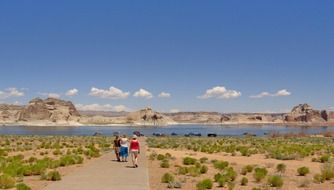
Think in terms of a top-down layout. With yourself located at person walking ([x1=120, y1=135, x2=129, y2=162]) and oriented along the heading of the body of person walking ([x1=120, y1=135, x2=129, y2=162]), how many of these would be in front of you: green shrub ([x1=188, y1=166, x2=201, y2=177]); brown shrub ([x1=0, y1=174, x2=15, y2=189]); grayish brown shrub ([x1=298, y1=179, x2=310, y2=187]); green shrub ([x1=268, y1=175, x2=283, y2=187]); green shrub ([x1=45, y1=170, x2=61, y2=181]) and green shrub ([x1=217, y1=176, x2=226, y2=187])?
0

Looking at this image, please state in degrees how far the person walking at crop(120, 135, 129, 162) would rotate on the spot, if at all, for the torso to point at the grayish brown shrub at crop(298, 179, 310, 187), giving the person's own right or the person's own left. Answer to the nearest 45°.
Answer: approximately 135° to the person's own right

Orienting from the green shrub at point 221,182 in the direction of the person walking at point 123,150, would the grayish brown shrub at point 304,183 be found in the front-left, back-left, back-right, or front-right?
back-right

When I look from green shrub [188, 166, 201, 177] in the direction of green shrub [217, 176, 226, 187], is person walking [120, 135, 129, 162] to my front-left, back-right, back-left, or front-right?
back-right

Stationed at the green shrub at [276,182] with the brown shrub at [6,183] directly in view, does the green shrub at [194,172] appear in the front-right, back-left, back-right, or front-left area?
front-right

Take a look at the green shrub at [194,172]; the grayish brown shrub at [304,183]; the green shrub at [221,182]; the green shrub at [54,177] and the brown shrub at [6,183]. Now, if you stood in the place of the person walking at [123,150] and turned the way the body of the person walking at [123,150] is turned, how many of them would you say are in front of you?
0

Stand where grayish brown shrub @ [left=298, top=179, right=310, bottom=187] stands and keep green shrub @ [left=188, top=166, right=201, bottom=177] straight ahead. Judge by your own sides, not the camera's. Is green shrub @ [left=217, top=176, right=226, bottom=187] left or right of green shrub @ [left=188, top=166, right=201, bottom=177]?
left

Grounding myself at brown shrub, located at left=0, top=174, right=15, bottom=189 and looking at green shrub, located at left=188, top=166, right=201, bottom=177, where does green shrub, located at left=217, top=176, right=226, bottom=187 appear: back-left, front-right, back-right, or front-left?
front-right

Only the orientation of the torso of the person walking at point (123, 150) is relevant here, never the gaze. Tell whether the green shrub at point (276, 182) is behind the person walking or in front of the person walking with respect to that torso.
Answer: behind

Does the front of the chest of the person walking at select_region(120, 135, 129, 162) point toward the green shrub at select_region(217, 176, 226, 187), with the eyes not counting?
no

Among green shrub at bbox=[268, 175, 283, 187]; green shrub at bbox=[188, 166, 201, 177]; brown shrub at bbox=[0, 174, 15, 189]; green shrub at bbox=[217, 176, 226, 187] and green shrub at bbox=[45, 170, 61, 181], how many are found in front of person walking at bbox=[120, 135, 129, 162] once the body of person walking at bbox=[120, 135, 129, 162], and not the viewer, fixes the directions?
0

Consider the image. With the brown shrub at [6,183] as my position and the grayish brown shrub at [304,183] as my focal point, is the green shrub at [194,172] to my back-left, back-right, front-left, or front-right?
front-left

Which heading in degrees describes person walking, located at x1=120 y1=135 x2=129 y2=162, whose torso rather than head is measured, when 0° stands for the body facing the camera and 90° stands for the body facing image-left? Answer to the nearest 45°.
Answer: approximately 180°

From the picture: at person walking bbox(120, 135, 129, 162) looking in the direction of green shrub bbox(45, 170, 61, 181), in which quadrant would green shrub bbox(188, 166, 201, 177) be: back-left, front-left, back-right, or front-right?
front-left

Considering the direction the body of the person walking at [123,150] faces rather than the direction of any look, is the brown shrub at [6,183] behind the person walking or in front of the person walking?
behind

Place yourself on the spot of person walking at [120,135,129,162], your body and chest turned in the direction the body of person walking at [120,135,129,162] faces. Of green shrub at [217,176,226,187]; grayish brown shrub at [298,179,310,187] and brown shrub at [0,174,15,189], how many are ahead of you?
0

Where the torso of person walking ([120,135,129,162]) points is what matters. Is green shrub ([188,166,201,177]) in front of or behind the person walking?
behind

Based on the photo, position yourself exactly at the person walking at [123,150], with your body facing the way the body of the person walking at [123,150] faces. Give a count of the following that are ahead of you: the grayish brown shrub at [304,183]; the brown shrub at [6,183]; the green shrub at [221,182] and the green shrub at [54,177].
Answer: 0

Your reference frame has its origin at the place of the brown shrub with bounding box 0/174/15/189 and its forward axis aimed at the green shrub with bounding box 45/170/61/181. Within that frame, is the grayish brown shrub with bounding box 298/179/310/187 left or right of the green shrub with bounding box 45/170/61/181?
right
